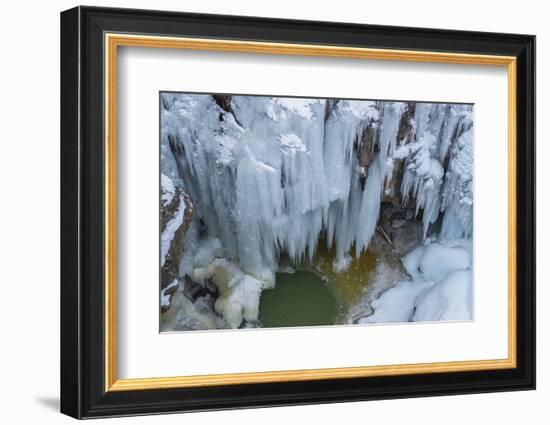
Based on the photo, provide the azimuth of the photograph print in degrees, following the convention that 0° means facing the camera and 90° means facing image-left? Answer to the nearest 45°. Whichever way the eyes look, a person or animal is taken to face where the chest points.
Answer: approximately 315°

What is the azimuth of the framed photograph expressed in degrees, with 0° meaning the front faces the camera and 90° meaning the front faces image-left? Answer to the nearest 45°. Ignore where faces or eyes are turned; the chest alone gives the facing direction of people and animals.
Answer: approximately 315°
